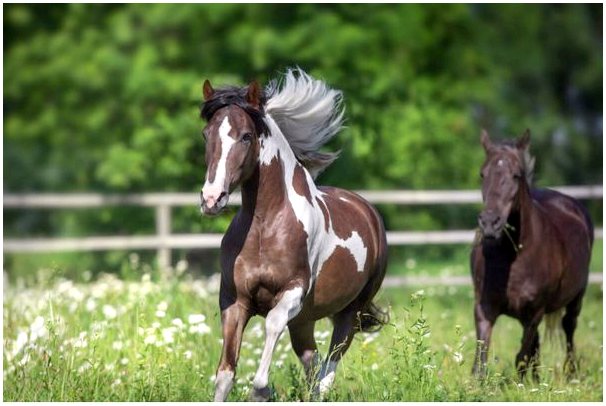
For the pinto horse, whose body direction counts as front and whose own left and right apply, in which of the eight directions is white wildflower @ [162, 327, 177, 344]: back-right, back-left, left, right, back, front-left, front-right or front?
right

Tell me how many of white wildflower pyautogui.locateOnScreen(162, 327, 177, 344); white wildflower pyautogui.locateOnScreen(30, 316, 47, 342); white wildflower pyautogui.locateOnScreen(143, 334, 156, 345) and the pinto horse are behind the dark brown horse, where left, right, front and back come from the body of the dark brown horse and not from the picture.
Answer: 0

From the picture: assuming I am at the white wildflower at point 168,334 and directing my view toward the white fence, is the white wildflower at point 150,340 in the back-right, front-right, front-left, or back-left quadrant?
back-left

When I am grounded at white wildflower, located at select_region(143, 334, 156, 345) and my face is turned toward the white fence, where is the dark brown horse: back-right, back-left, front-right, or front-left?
front-right

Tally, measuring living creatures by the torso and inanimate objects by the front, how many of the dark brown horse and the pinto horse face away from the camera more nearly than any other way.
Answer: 0

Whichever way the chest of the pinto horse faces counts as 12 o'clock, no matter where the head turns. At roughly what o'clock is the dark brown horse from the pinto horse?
The dark brown horse is roughly at 6 o'clock from the pinto horse.

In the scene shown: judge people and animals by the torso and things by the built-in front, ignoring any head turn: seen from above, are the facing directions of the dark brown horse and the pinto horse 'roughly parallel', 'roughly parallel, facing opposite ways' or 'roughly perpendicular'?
roughly parallel

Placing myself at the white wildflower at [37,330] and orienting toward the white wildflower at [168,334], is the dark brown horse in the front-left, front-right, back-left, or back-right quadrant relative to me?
front-left

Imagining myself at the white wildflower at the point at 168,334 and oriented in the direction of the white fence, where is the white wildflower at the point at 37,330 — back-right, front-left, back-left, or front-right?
front-left

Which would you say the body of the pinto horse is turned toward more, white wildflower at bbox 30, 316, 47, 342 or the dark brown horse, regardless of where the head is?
the white wildflower

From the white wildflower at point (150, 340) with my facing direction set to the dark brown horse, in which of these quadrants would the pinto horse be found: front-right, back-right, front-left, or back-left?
front-right

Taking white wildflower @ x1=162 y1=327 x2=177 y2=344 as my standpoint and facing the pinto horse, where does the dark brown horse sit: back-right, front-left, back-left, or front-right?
front-left

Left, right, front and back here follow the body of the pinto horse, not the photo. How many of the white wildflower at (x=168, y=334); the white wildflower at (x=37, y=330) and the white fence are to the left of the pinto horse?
0

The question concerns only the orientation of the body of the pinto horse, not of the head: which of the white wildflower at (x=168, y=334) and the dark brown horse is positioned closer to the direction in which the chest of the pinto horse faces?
the white wildflower

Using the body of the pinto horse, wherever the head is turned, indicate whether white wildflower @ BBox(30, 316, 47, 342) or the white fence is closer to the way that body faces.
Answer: the white wildflower

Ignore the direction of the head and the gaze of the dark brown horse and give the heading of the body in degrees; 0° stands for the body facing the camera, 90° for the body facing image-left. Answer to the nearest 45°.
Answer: approximately 45°

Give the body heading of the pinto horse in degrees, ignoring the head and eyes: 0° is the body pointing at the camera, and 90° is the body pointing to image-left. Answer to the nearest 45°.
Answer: approximately 45°

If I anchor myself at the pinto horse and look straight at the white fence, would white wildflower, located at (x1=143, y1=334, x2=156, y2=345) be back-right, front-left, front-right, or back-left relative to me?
front-left
